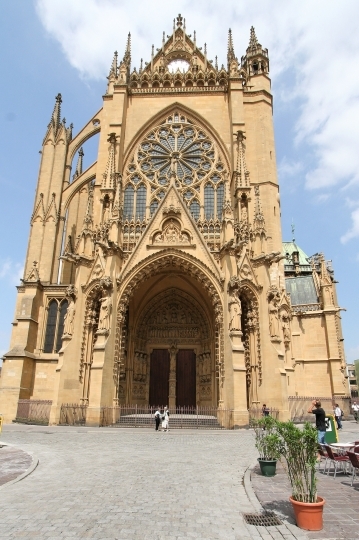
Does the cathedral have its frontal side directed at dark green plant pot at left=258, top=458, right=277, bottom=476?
yes

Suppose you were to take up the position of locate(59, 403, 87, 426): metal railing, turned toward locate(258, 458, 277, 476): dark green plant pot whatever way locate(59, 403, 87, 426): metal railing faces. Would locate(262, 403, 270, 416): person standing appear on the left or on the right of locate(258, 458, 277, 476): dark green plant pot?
left

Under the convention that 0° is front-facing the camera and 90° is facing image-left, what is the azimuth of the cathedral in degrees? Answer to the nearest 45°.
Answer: approximately 0°

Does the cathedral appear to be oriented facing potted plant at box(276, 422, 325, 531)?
yes
